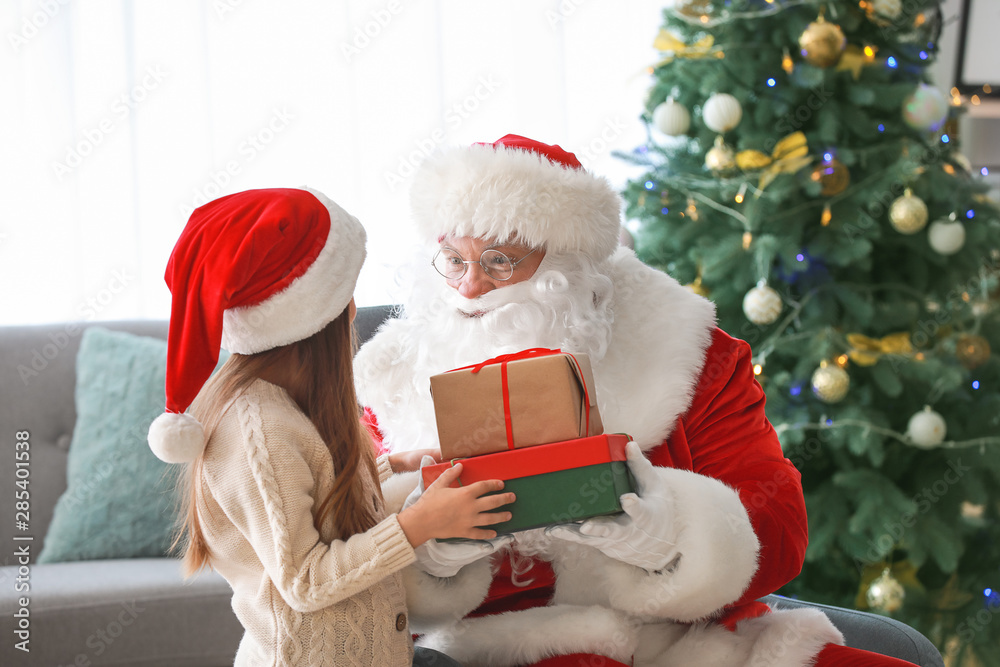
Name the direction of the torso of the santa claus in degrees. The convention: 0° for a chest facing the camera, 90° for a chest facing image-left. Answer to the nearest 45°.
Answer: approximately 45°

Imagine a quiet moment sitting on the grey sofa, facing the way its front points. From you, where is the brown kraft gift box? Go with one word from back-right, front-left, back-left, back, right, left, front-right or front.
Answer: front-left

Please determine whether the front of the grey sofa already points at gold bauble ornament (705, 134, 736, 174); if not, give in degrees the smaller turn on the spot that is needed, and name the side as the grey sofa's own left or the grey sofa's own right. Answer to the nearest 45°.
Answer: approximately 135° to the grey sofa's own left

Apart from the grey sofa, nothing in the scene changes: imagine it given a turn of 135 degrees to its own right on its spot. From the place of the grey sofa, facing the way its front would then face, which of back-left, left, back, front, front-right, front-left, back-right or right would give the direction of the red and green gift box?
back

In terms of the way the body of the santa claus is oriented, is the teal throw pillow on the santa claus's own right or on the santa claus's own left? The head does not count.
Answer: on the santa claus's own right

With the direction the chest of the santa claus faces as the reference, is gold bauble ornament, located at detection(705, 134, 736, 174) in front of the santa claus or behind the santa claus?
behind

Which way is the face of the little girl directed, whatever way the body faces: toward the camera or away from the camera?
away from the camera
